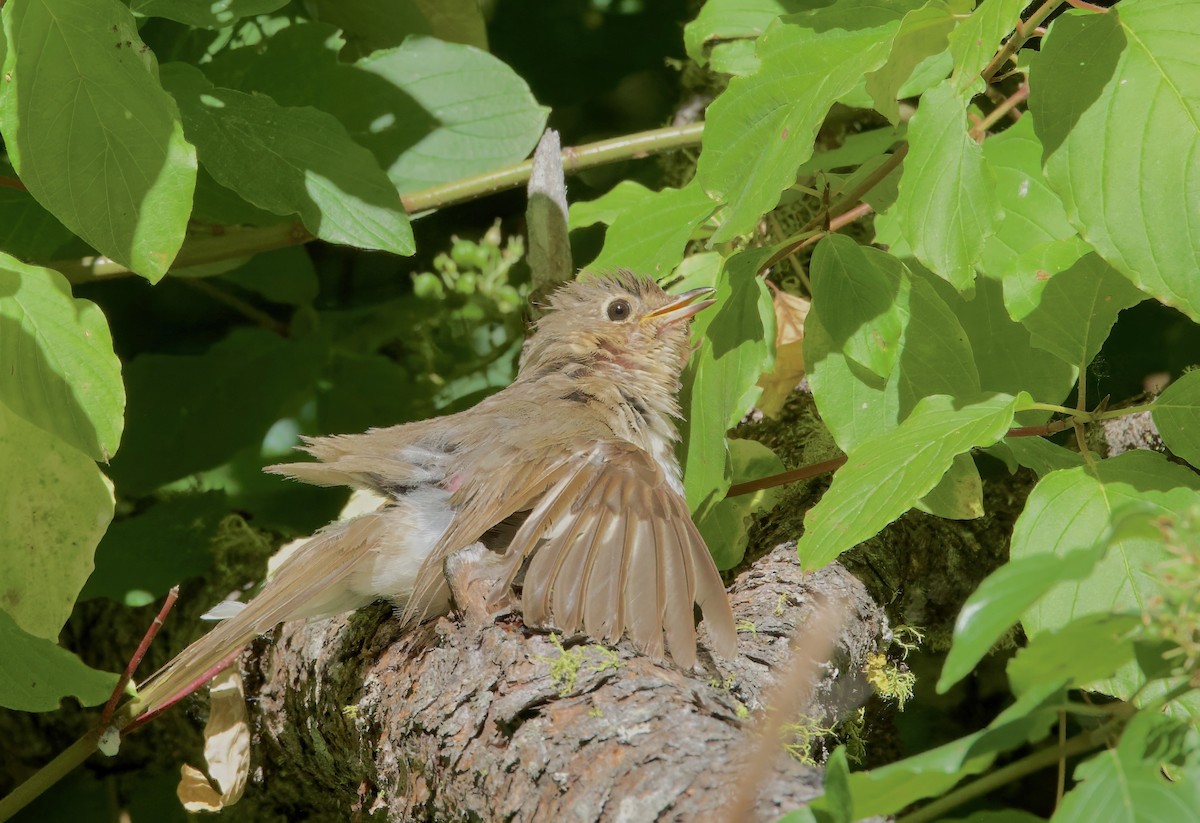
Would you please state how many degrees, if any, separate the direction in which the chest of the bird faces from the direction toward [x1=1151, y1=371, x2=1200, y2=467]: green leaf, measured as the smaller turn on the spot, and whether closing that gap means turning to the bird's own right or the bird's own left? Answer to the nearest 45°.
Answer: approximately 45° to the bird's own right

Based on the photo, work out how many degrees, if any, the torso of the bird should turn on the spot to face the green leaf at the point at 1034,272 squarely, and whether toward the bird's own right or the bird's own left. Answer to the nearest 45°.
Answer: approximately 45° to the bird's own right

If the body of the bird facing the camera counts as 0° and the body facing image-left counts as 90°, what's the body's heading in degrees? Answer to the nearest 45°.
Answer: approximately 270°

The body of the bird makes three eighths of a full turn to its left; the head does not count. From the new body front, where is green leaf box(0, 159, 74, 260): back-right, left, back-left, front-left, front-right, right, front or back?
front

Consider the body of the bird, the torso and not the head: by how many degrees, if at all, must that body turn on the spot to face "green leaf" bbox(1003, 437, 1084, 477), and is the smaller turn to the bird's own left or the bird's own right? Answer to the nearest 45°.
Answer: approximately 45° to the bird's own right

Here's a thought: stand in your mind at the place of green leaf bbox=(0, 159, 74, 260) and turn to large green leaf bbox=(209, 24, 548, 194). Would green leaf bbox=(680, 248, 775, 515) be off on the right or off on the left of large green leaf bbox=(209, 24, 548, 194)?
right

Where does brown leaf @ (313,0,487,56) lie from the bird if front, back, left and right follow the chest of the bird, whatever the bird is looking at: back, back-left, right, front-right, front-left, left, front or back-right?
left
